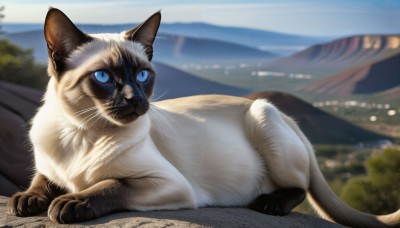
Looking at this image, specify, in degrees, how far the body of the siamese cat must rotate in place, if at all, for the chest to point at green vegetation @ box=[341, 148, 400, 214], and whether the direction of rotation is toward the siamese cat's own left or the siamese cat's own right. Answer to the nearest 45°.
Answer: approximately 180°

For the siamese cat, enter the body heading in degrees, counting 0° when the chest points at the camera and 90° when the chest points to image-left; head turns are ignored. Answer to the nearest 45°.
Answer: approximately 45°
